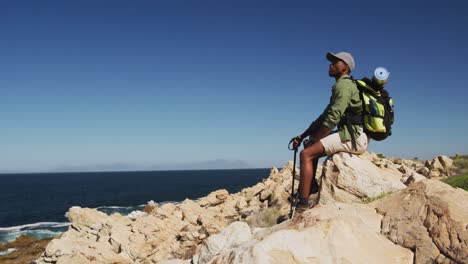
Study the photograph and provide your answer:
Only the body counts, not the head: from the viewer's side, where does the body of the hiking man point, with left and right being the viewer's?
facing to the left of the viewer

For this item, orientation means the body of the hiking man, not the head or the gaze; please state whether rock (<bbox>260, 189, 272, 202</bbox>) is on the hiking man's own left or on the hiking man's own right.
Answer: on the hiking man's own right

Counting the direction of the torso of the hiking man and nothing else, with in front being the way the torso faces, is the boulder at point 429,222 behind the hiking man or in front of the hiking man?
behind

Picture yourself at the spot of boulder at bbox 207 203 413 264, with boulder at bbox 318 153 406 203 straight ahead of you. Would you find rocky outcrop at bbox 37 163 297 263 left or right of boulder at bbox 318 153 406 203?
left

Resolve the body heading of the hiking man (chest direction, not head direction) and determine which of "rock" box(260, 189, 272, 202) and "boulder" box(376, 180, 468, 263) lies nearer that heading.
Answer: the rock

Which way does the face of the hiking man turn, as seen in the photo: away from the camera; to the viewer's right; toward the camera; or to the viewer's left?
to the viewer's left

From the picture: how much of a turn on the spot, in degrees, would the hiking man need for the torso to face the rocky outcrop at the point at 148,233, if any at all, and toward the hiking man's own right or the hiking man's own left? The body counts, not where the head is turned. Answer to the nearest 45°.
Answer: approximately 45° to the hiking man's own right
